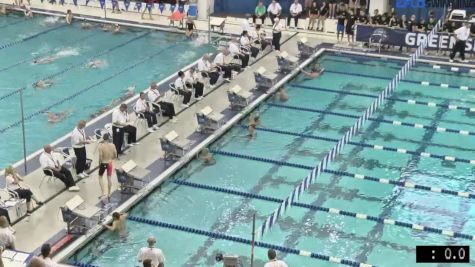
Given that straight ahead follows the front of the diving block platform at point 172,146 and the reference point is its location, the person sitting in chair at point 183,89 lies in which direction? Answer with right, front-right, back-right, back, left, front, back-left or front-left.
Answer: back-left

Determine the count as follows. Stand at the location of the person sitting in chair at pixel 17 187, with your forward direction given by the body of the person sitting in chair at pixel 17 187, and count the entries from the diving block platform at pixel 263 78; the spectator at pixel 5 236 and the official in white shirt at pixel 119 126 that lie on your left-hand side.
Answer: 2

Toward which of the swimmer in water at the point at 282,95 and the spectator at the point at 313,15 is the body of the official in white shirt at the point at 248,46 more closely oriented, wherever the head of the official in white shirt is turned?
the swimmer in water

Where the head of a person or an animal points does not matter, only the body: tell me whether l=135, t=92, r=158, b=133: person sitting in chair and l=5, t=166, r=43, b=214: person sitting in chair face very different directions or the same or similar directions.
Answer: same or similar directions

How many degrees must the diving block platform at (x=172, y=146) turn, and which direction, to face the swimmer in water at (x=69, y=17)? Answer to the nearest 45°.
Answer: approximately 135° to its left

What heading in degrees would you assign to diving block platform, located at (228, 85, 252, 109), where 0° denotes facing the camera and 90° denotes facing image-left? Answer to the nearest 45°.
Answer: approximately 315°

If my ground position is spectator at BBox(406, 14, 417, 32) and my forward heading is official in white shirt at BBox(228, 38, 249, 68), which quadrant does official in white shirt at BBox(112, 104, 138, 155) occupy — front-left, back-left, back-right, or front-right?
front-left

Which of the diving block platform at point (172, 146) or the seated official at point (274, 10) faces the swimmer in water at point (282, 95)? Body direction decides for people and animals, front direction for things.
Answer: the seated official

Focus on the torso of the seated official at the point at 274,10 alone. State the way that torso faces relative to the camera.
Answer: toward the camera

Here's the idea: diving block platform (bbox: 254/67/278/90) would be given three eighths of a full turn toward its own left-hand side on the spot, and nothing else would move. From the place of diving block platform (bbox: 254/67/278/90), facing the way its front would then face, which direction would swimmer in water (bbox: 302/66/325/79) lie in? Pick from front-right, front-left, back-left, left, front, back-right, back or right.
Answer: front-right

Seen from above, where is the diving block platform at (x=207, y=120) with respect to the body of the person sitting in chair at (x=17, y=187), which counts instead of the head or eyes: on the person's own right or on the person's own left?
on the person's own left

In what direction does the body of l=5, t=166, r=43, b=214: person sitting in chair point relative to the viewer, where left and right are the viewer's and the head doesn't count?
facing the viewer and to the right of the viewer

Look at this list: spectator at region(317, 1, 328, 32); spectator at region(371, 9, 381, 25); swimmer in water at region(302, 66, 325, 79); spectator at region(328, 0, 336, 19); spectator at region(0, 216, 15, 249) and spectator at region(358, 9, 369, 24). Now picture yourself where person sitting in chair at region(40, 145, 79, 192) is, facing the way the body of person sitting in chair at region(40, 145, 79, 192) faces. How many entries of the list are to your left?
5

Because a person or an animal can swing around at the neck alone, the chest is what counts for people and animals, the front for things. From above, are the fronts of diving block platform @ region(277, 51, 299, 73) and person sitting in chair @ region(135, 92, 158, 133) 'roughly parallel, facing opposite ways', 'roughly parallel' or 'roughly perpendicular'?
roughly parallel

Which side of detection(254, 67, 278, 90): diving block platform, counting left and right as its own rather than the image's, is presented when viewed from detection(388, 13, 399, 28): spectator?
left

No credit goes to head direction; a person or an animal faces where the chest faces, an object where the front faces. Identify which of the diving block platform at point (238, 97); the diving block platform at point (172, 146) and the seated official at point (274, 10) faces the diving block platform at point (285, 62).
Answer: the seated official

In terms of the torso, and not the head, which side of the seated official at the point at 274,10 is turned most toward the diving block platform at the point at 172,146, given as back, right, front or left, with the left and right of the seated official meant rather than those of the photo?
front

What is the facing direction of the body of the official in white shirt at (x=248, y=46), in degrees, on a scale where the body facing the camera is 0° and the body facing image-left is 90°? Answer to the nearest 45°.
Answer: approximately 315°

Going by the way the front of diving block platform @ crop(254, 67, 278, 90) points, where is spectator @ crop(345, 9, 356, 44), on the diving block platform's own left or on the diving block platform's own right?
on the diving block platform's own left

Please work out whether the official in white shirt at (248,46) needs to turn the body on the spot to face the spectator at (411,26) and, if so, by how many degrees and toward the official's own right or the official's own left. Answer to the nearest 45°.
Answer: approximately 45° to the official's own left

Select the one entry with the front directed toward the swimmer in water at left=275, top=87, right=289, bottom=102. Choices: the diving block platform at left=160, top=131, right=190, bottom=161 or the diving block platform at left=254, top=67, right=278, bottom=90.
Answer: the diving block platform at left=254, top=67, right=278, bottom=90
